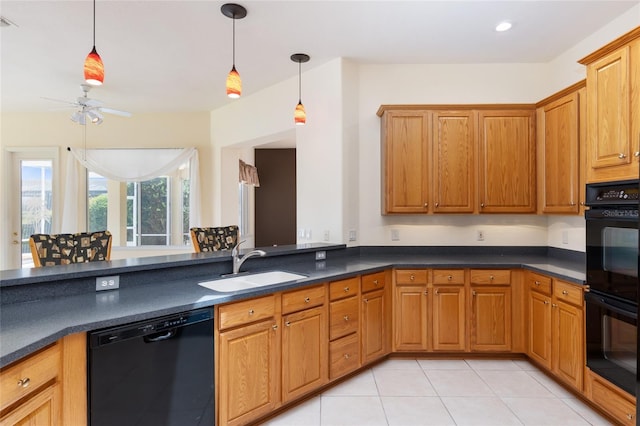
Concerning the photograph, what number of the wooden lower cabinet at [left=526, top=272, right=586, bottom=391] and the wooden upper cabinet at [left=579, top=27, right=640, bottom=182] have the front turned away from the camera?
0

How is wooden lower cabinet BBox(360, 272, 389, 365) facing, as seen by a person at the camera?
facing the viewer and to the right of the viewer

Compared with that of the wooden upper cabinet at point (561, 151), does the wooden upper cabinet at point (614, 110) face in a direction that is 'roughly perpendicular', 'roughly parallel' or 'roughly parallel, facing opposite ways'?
roughly parallel

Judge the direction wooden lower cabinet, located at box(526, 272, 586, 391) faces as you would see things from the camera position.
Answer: facing the viewer and to the left of the viewer

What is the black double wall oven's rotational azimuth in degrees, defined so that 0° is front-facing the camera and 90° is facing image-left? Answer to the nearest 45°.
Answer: approximately 45°

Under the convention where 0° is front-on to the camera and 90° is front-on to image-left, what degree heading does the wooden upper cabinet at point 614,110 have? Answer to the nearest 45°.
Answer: approximately 45°

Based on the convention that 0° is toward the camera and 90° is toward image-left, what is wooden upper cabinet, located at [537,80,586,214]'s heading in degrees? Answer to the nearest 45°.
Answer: approximately 45°

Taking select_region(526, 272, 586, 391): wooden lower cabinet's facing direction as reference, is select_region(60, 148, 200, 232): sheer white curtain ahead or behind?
ahead

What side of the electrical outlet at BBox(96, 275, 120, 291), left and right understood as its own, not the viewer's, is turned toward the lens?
front

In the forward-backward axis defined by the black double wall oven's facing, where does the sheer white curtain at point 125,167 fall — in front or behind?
in front

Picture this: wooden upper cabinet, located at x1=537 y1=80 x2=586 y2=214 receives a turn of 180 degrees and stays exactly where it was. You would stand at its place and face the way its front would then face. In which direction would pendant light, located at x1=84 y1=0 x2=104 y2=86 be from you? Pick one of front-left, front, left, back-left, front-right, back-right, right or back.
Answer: back

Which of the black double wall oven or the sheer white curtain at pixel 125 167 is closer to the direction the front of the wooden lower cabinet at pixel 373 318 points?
the black double wall oven
